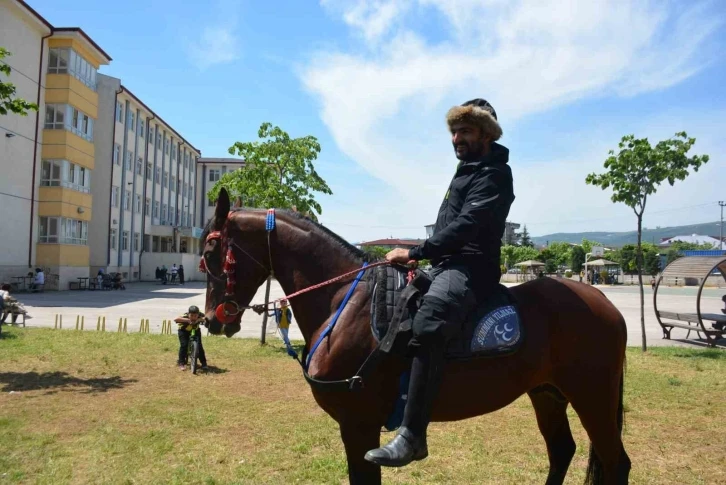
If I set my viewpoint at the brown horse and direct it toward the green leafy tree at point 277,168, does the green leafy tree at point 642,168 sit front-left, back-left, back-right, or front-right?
front-right

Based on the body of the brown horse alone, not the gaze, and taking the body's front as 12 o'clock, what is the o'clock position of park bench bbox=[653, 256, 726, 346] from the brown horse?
The park bench is roughly at 4 o'clock from the brown horse.

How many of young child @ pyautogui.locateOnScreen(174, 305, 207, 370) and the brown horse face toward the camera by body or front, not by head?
1

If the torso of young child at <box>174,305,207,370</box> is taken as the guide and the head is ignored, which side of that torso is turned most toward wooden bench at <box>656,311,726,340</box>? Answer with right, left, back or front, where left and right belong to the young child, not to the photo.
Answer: left

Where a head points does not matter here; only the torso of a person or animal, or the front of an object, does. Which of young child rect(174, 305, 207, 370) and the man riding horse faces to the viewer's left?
the man riding horse

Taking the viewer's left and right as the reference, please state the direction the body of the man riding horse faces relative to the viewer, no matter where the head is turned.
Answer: facing to the left of the viewer

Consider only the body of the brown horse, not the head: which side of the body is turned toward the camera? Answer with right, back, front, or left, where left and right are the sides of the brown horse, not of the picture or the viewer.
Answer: left

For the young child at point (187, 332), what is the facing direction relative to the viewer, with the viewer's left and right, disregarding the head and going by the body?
facing the viewer

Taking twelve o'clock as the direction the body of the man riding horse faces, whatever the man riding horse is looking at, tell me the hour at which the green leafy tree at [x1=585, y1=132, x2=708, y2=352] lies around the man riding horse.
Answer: The green leafy tree is roughly at 4 o'clock from the man riding horse.

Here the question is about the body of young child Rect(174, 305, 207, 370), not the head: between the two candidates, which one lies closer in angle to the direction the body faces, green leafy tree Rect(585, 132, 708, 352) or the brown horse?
the brown horse

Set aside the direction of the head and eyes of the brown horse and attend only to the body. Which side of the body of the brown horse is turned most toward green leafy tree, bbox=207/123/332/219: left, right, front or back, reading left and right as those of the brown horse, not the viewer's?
right

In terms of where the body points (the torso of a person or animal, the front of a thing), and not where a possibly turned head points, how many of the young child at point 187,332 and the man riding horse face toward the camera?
1

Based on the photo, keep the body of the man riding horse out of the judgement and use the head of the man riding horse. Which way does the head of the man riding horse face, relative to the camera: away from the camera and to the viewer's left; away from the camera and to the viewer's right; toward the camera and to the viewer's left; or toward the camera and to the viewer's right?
toward the camera and to the viewer's left
